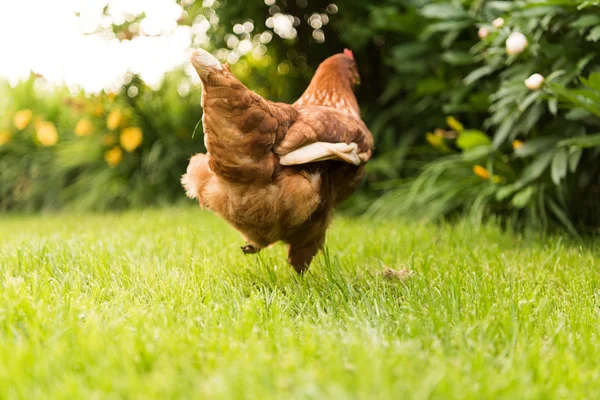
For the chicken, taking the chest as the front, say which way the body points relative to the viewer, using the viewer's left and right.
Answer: facing away from the viewer and to the right of the viewer

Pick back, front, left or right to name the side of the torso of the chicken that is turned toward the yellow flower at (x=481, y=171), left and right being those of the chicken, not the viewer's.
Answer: front

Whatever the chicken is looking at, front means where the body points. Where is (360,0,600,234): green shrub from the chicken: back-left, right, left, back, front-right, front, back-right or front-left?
front

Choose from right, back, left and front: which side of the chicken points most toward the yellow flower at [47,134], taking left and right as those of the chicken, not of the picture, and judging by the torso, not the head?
left

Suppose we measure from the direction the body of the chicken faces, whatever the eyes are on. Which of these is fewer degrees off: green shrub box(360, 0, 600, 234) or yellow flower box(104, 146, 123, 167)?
the green shrub

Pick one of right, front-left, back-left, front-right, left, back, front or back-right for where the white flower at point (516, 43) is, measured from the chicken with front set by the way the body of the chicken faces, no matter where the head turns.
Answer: front
